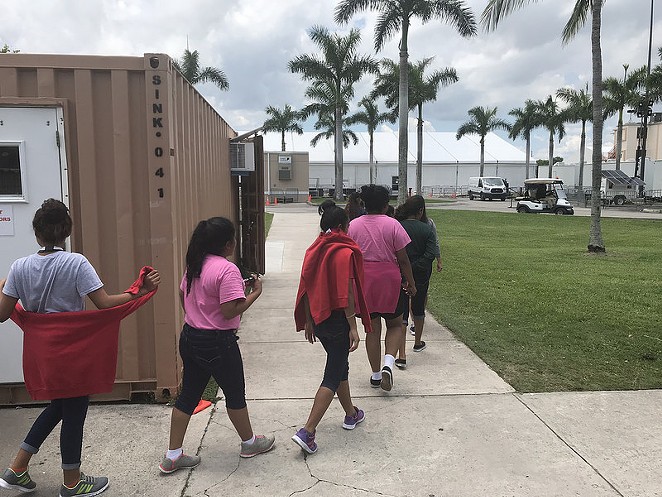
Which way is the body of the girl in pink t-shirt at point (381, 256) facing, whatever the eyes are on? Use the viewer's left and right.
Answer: facing away from the viewer

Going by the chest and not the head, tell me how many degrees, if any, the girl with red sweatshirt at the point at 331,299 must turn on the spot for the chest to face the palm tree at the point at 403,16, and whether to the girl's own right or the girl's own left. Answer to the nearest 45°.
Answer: approximately 45° to the girl's own left

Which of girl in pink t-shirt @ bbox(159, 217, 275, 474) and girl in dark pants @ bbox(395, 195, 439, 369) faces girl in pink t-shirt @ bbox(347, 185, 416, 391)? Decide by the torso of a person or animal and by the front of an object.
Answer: girl in pink t-shirt @ bbox(159, 217, 275, 474)

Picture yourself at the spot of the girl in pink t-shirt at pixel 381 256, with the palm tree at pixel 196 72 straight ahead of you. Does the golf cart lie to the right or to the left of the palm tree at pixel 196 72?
right

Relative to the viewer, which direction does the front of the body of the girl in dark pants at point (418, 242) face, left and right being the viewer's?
facing away from the viewer and to the right of the viewer

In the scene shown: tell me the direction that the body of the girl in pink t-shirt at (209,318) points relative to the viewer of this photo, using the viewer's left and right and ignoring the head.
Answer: facing away from the viewer and to the right of the viewer

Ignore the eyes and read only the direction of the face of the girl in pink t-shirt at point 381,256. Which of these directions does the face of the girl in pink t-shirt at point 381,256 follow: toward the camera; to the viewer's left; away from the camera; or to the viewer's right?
away from the camera

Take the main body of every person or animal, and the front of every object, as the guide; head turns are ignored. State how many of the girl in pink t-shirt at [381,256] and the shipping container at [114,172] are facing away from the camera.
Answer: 1

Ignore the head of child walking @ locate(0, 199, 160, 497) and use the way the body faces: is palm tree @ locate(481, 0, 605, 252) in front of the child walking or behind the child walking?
in front

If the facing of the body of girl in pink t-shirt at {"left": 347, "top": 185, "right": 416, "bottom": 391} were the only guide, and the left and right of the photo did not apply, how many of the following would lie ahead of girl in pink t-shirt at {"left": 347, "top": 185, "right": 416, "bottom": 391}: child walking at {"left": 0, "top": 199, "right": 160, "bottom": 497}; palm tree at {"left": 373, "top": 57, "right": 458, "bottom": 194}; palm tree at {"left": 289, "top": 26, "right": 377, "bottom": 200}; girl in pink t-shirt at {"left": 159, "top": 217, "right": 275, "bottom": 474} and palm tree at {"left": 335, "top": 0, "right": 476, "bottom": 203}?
3

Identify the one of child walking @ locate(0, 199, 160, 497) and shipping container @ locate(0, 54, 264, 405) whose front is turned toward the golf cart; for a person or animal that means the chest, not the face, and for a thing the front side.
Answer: the child walking

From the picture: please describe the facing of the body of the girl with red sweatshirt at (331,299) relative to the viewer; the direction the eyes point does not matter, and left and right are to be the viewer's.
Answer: facing away from the viewer and to the right of the viewer

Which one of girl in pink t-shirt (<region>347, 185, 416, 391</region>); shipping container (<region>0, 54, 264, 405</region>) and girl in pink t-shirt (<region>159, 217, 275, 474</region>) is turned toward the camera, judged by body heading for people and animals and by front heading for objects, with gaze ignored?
the shipping container

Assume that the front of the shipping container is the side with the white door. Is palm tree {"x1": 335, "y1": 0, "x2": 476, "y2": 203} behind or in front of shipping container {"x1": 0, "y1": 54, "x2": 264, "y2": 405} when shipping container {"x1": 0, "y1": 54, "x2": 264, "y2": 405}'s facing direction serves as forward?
behind

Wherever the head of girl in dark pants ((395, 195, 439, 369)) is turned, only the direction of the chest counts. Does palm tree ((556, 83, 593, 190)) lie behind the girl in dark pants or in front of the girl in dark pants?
in front

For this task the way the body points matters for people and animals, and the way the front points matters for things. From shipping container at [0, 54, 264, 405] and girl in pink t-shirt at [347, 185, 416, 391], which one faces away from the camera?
the girl in pink t-shirt
